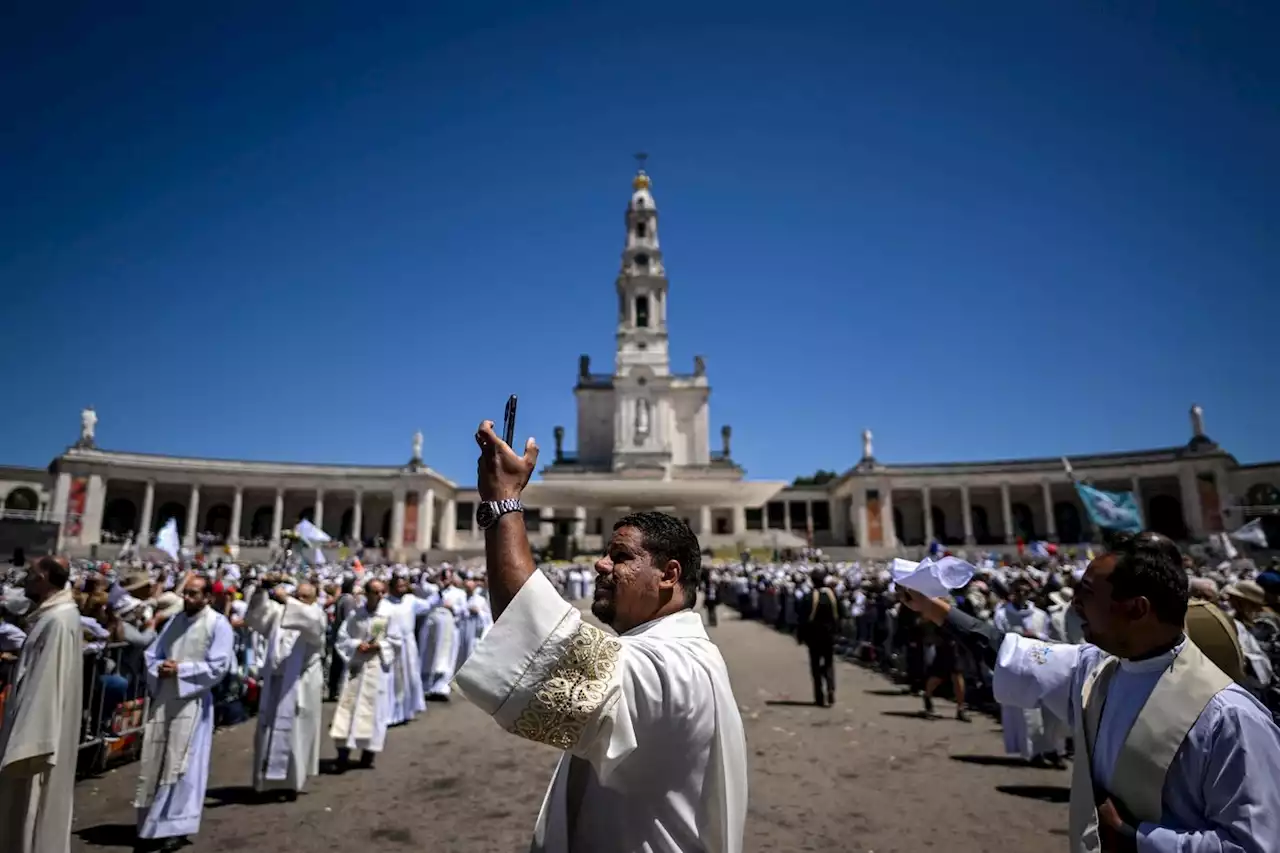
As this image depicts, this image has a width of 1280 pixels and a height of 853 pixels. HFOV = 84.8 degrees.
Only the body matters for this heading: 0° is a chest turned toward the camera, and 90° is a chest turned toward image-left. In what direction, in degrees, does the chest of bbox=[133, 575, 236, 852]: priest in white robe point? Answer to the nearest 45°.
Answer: approximately 45°

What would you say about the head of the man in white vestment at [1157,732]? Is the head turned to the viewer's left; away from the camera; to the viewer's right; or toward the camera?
to the viewer's left

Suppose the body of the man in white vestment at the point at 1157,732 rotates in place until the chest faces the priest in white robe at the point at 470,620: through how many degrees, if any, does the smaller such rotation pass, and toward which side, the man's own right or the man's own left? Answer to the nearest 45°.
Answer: approximately 90° to the man's own right

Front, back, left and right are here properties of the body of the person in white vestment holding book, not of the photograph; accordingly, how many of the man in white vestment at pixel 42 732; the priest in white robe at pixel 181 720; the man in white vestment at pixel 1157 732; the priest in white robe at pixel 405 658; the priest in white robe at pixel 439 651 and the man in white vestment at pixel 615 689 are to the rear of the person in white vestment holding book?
2

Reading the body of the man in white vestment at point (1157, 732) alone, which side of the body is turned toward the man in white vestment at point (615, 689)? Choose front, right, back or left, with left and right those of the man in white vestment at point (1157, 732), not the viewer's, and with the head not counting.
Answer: front

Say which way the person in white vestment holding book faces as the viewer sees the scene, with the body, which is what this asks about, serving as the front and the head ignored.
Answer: toward the camera

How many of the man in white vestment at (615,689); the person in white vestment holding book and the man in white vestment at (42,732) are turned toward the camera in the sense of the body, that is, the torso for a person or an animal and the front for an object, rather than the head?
1

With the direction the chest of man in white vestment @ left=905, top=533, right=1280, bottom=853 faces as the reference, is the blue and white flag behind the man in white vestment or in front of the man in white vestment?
behind

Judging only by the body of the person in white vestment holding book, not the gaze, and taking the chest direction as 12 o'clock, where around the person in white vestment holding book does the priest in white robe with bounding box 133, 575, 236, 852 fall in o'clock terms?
The priest in white robe is roughly at 1 o'clock from the person in white vestment holding book.

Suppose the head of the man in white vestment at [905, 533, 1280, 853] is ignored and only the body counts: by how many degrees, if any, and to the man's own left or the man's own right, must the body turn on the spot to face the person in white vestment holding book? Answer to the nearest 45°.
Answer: approximately 45° to the man's own right

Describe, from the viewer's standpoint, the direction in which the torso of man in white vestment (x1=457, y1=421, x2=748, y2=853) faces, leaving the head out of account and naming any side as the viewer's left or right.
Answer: facing to the left of the viewer

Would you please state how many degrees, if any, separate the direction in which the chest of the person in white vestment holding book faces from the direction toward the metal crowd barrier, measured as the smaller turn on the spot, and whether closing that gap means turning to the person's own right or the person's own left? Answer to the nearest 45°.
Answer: approximately 90° to the person's own right

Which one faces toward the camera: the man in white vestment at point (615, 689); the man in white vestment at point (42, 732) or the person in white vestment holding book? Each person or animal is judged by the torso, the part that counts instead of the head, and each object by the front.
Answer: the person in white vestment holding book
